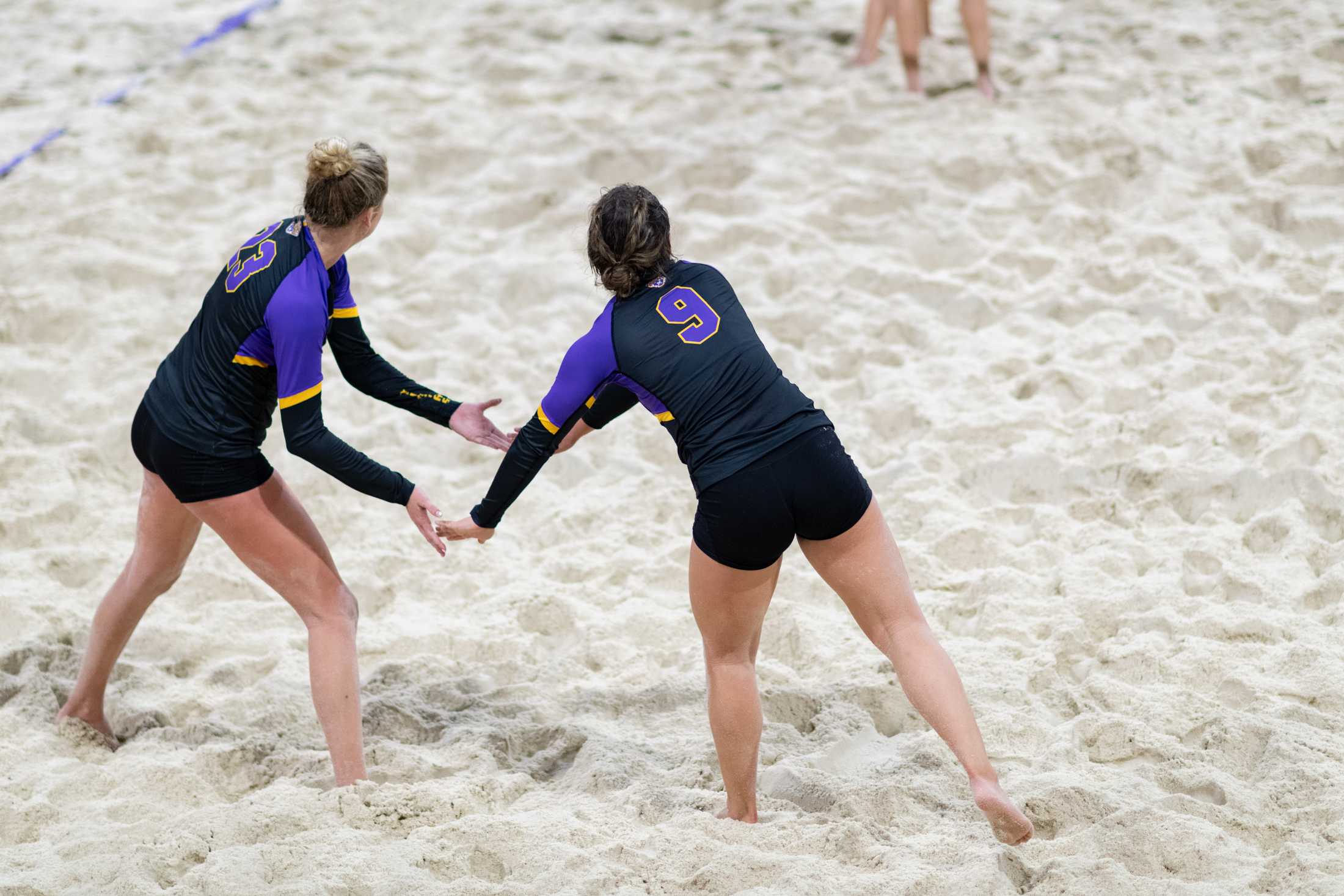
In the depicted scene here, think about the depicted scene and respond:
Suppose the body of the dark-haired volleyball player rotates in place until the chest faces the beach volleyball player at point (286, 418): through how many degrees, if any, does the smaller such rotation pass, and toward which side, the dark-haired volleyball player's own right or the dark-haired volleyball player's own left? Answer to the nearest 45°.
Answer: approximately 45° to the dark-haired volleyball player's own left

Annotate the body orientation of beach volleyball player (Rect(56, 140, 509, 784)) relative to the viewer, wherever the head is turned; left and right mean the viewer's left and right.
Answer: facing away from the viewer and to the right of the viewer

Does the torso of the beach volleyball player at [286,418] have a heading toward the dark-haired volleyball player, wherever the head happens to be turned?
no

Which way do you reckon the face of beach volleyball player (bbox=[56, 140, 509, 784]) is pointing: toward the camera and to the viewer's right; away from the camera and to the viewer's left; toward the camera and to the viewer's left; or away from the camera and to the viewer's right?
away from the camera and to the viewer's right

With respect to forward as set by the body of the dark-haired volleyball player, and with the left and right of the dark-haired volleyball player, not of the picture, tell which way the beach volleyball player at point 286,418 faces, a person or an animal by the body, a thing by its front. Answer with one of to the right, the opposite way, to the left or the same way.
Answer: to the right

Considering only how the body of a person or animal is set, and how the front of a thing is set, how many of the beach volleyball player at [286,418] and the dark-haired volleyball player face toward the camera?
0

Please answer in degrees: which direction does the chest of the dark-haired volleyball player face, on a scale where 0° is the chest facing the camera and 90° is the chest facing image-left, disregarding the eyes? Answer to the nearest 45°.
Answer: approximately 135°
